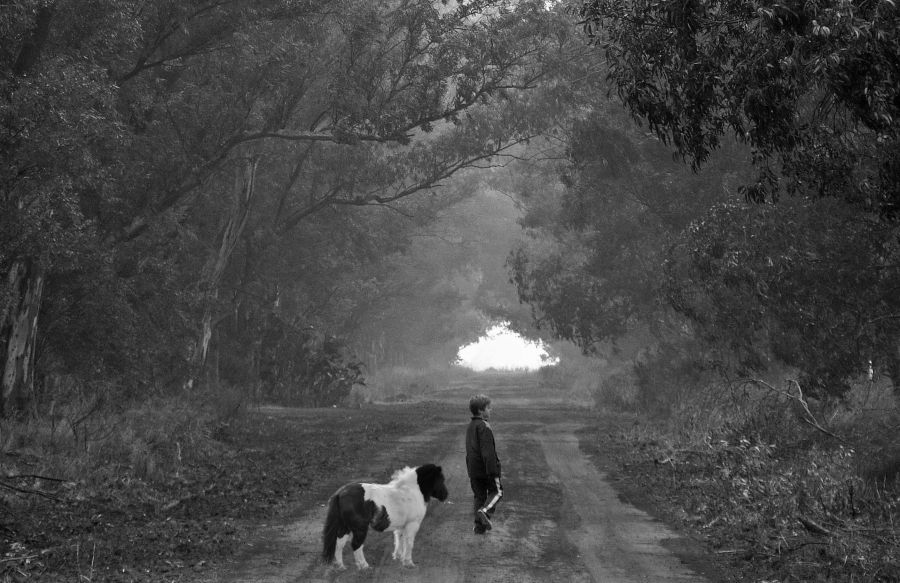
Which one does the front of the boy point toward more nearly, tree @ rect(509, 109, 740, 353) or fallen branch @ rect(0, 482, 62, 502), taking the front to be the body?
the tree

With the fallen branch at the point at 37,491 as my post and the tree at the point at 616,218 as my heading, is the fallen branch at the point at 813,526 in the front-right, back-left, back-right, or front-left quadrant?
front-right

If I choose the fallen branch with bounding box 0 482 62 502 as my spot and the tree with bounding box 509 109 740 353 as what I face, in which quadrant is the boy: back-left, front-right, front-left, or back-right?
front-right

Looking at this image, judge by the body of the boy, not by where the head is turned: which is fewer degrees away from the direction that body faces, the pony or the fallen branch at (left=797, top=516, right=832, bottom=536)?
the fallen branch
